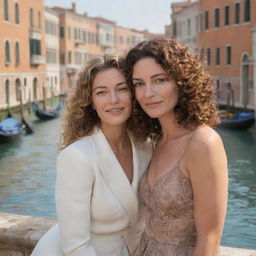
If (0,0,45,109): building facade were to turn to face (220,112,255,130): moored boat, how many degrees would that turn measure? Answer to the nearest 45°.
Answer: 0° — it already faces it

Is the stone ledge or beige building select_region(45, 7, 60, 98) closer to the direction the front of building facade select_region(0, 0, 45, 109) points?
the stone ledge

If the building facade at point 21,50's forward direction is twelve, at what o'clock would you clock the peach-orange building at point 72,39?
The peach-orange building is roughly at 8 o'clock from the building facade.

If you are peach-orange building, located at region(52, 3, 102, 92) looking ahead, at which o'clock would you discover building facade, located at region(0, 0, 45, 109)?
The building facade is roughly at 2 o'clock from the peach-orange building.

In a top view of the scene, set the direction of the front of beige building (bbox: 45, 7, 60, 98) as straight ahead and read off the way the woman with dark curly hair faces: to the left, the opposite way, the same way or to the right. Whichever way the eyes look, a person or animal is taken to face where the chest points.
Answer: to the right

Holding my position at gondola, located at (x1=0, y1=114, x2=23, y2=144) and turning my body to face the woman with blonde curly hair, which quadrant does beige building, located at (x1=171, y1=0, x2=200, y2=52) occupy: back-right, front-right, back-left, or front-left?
back-left

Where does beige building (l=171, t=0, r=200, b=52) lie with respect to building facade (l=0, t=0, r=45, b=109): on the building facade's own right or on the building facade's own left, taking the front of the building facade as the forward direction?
on the building facade's own left

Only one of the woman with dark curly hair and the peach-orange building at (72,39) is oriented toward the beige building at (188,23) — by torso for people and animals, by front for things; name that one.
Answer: the peach-orange building at (72,39)

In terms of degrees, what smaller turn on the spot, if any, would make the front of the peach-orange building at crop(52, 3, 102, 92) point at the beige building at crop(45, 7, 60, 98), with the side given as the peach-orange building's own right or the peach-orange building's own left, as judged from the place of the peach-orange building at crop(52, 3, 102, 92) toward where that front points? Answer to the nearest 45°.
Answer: approximately 45° to the peach-orange building's own right
